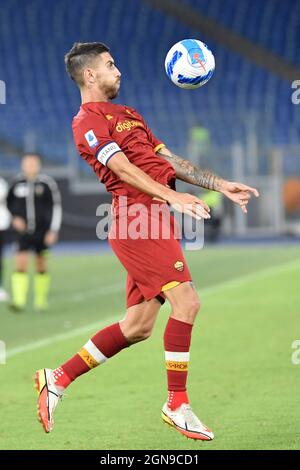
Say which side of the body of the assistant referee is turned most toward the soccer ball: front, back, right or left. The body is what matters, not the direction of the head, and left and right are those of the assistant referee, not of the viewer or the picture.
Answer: front

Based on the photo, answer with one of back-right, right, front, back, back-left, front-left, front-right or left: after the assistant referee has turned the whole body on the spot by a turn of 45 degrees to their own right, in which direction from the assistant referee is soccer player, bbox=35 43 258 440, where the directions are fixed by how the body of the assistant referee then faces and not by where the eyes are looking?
front-left

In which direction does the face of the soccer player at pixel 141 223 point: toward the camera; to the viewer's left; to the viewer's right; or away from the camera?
to the viewer's right

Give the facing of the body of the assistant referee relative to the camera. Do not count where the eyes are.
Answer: toward the camera
